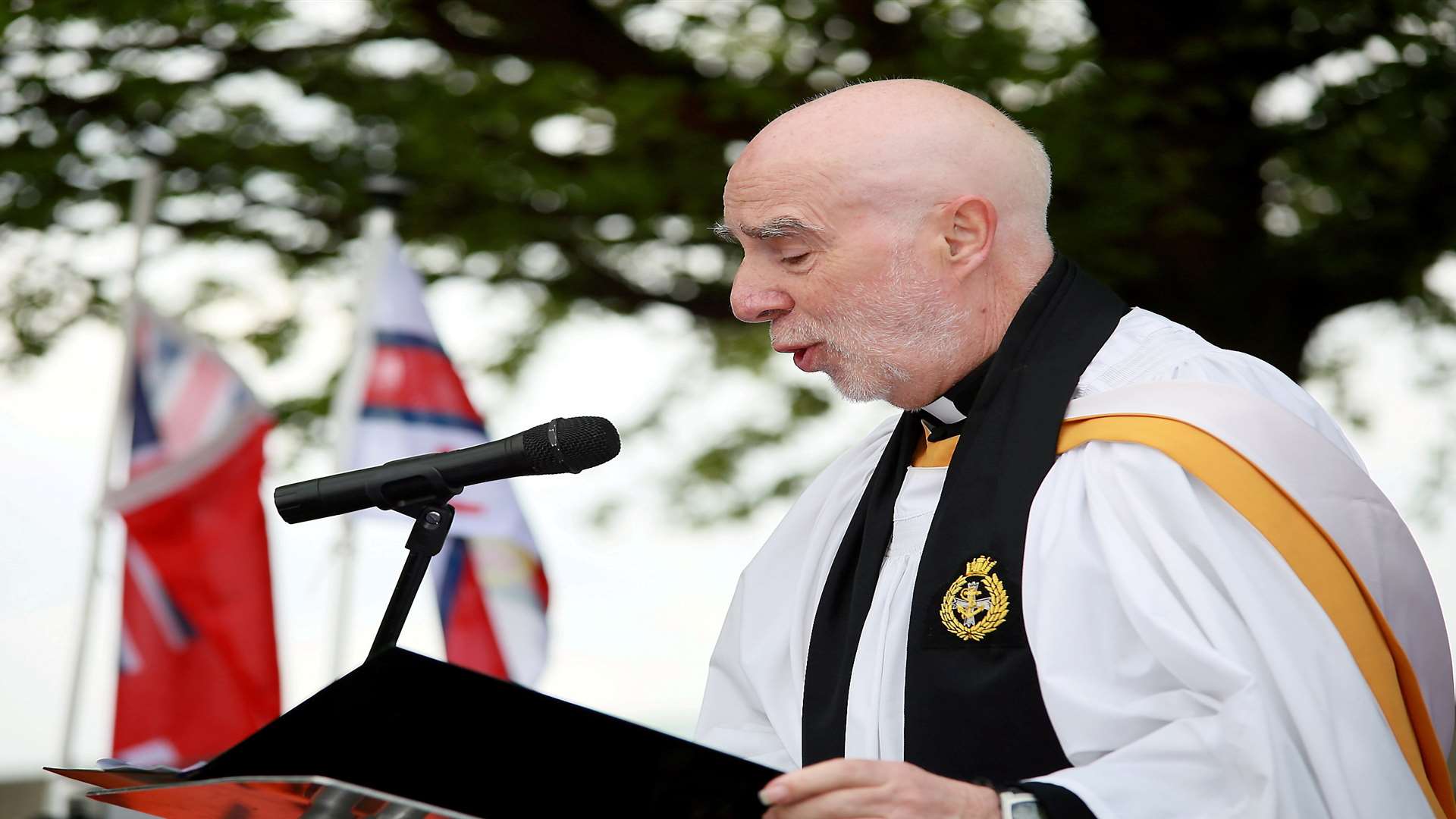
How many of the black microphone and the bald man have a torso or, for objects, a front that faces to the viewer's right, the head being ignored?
1

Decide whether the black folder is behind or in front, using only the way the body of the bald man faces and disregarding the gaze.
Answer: in front

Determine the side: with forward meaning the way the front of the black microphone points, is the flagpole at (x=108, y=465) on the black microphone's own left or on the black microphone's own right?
on the black microphone's own left

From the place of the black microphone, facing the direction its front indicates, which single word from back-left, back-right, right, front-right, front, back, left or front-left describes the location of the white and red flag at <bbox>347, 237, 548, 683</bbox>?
left

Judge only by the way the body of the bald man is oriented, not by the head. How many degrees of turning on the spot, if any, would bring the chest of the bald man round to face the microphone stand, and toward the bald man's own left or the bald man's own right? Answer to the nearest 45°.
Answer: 0° — they already face it

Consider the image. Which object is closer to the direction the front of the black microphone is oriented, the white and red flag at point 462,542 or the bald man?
the bald man

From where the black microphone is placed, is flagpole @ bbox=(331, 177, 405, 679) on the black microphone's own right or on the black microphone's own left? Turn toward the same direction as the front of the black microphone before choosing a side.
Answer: on the black microphone's own left

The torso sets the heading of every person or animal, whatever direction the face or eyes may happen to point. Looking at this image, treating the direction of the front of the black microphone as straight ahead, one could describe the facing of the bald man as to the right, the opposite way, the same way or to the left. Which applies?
the opposite way

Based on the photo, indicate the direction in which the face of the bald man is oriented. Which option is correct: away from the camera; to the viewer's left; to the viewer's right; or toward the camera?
to the viewer's left

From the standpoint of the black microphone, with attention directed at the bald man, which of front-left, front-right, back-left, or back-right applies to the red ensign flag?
back-left

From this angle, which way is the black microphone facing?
to the viewer's right

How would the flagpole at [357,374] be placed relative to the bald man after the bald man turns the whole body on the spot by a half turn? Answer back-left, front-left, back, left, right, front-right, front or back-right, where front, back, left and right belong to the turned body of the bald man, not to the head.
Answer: left

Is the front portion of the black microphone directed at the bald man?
yes

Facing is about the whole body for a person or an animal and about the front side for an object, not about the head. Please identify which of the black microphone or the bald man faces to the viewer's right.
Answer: the black microphone

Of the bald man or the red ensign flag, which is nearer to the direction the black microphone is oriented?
the bald man
